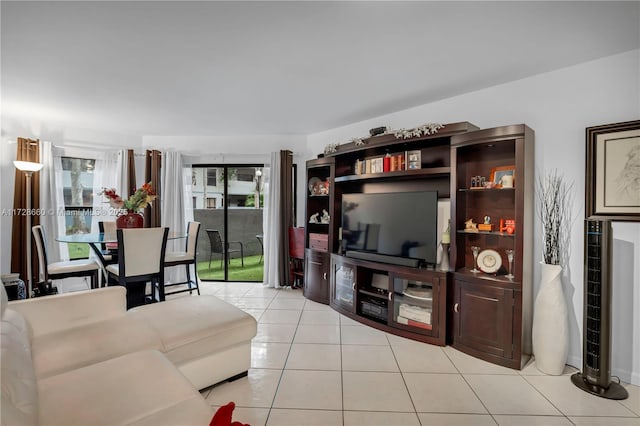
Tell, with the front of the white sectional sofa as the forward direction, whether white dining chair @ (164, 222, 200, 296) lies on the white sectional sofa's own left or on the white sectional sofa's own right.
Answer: on the white sectional sofa's own left

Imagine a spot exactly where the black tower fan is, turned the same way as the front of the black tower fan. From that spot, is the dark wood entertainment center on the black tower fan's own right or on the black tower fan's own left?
on the black tower fan's own right

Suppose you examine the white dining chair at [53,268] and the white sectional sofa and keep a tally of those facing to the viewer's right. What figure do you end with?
2

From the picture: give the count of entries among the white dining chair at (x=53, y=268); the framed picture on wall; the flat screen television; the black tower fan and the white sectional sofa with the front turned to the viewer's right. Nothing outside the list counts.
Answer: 2

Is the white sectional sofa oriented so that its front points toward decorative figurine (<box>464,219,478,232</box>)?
yes

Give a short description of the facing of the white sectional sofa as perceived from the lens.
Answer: facing to the right of the viewer

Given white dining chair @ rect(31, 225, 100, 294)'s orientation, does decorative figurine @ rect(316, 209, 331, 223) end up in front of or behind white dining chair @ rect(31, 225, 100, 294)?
in front

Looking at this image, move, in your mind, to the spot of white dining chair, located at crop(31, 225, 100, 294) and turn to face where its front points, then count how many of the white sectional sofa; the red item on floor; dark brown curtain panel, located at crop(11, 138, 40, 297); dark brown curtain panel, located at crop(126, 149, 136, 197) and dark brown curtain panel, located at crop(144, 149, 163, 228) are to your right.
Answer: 2

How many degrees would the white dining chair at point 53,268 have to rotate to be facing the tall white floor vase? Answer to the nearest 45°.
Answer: approximately 45° to its right

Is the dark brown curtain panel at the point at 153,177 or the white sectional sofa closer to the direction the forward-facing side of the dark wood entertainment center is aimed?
the white sectional sofa

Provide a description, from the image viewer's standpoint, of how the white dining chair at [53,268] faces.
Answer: facing to the right of the viewer

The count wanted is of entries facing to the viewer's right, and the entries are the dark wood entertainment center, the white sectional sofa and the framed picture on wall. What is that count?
1

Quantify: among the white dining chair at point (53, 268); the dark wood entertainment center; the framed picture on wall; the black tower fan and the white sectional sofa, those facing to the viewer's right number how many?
2

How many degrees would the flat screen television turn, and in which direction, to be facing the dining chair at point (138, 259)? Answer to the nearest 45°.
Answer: approximately 45° to its right

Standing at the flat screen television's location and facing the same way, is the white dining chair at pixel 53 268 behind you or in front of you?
in front

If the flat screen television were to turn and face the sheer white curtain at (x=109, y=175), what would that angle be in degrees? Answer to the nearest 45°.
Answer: approximately 45° to its right
